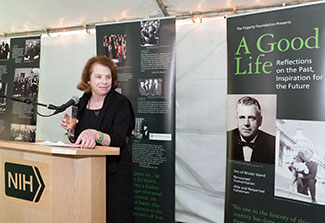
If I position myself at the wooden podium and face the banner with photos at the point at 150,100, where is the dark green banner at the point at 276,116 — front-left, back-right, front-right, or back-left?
front-right

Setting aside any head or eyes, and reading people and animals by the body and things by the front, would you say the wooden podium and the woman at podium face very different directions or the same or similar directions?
same or similar directions

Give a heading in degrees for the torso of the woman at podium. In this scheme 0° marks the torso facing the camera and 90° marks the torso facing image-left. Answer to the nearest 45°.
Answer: approximately 45°

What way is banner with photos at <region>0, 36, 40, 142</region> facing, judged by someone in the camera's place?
facing the viewer and to the left of the viewer

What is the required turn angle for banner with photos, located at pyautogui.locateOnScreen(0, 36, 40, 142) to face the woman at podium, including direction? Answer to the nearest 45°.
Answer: approximately 45° to its left

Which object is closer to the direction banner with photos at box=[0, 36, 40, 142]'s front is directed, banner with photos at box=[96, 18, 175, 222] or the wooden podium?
the wooden podium

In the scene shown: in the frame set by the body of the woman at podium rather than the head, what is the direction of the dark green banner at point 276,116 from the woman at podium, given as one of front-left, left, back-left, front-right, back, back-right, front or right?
back-left

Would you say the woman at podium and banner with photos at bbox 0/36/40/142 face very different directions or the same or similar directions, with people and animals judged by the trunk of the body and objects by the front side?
same or similar directions

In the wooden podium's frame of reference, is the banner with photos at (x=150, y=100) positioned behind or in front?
behind

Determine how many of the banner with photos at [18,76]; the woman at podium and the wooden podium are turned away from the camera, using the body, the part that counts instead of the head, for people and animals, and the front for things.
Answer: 0

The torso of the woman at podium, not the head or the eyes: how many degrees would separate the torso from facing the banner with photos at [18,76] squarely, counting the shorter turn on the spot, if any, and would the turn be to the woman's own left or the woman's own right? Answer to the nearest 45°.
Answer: approximately 90° to the woman's own right

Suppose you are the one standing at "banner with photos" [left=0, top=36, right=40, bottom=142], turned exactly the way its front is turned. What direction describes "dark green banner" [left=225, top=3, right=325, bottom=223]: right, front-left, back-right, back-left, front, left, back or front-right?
left
